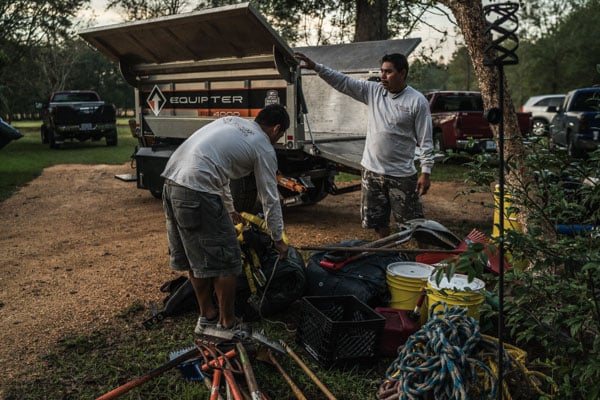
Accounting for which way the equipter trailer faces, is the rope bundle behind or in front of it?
behind

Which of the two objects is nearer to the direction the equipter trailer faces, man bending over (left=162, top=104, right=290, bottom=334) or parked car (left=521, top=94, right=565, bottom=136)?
the parked car

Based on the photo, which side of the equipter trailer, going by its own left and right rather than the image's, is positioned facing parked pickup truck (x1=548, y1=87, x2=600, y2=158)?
right

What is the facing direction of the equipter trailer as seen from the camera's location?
facing away from the viewer and to the left of the viewer

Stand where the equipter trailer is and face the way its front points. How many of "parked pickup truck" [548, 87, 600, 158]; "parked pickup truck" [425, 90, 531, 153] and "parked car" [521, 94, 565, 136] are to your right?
3

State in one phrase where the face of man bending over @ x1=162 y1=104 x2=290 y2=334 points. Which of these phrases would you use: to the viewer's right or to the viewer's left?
to the viewer's right

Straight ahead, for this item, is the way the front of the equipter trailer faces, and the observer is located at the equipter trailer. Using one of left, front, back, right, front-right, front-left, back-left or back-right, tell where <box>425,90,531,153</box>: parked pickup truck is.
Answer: right

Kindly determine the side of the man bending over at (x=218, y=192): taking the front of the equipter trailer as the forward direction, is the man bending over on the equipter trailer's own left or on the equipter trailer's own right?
on the equipter trailer's own left

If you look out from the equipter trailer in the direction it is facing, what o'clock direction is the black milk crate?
The black milk crate is roughly at 7 o'clock from the equipter trailer.
